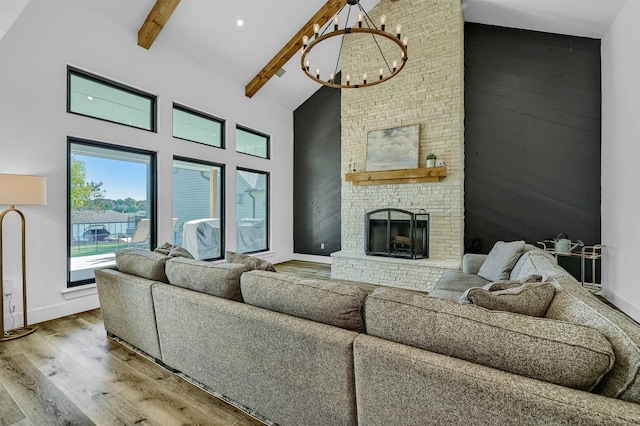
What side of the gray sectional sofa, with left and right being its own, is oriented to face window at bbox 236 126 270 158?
left

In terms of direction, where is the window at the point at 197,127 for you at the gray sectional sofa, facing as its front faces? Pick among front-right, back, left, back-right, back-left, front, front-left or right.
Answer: left

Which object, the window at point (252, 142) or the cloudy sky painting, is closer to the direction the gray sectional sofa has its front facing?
the cloudy sky painting

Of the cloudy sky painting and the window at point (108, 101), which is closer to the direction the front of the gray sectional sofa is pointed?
the cloudy sky painting

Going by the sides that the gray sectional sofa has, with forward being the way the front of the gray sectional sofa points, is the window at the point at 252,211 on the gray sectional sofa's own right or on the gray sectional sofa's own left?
on the gray sectional sofa's own left

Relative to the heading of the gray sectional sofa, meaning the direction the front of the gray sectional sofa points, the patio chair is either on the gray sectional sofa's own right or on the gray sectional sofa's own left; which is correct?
on the gray sectional sofa's own left

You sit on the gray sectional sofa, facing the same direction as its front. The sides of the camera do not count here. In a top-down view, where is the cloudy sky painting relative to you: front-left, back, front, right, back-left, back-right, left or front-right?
front-left

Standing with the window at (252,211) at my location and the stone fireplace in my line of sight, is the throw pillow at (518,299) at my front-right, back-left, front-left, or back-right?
front-right

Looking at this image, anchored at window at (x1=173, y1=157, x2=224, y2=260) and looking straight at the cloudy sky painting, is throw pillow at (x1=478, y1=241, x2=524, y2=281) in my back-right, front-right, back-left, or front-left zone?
front-right

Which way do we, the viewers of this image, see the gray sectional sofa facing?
facing away from the viewer and to the right of the viewer

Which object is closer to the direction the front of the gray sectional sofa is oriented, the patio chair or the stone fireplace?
the stone fireplace

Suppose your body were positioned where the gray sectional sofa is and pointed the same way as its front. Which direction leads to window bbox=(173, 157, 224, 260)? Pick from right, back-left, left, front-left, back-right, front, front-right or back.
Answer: left

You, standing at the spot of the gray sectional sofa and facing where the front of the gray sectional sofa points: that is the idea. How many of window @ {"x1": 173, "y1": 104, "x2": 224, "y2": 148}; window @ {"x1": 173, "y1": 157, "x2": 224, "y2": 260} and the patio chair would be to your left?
3

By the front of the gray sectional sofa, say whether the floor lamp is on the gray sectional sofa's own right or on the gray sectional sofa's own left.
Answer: on the gray sectional sofa's own left

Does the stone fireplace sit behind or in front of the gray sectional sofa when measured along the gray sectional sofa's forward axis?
in front

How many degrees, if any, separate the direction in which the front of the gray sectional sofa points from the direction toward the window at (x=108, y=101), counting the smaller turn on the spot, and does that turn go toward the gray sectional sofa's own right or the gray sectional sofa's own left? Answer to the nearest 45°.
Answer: approximately 90° to the gray sectional sofa's own left
